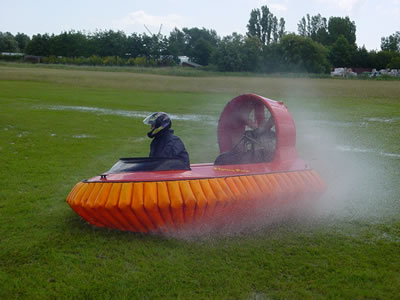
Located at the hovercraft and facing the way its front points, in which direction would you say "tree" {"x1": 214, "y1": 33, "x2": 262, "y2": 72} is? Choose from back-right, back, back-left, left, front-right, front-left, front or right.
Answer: back-right

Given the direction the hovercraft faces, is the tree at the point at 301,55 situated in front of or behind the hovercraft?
behind

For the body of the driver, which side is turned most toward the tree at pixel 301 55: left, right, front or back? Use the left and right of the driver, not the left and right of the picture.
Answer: right

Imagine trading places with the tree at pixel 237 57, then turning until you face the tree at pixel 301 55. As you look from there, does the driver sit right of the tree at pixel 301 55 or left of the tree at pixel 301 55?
right

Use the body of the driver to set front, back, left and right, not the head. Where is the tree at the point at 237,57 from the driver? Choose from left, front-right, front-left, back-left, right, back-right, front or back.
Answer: right

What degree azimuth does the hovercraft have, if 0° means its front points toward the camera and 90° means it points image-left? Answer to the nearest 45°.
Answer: approximately 45°

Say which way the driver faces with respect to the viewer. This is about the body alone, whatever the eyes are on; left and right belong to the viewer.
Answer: facing to the left of the viewer
